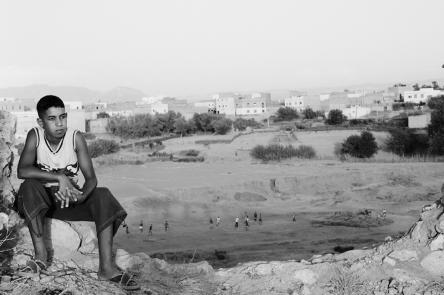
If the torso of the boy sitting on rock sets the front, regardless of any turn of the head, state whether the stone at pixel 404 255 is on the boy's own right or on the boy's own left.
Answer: on the boy's own left

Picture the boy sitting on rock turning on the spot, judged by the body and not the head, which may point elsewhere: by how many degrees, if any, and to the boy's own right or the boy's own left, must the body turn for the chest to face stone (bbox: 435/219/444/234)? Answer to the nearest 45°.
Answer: approximately 90° to the boy's own left

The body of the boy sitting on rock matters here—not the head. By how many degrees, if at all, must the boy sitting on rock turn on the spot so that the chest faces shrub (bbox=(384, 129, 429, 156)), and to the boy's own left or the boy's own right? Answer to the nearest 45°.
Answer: approximately 135° to the boy's own left

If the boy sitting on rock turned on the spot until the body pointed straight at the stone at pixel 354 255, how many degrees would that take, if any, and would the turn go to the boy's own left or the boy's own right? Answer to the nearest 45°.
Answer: approximately 90° to the boy's own left

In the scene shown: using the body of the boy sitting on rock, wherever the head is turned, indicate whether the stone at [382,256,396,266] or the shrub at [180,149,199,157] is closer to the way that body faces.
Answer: the stone

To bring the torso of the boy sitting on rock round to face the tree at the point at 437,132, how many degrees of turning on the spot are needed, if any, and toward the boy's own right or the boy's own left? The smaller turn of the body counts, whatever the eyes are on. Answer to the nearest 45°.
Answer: approximately 135° to the boy's own left

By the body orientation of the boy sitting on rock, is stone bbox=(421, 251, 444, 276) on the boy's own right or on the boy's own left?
on the boy's own left

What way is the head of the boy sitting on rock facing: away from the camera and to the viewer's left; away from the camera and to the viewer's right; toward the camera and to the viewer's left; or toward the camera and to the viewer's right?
toward the camera and to the viewer's right

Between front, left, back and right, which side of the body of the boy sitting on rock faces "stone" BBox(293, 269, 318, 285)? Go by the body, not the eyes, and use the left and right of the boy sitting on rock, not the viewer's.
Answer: left

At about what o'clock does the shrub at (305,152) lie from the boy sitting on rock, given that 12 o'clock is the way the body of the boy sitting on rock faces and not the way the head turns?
The shrub is roughly at 7 o'clock from the boy sitting on rock.

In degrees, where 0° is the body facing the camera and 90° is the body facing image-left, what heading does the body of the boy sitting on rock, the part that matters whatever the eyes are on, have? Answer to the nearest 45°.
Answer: approximately 0°
